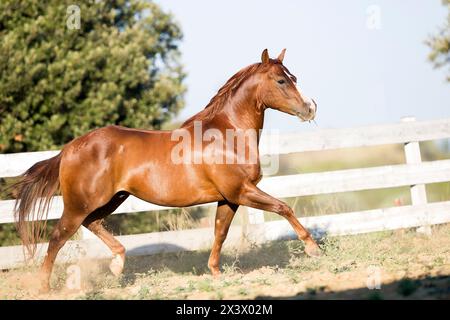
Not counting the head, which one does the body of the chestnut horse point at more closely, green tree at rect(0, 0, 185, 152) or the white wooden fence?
the white wooden fence

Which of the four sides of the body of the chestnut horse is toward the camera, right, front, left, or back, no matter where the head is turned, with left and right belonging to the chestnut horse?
right

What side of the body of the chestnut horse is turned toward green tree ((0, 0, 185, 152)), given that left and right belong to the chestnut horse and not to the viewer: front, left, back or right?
left
